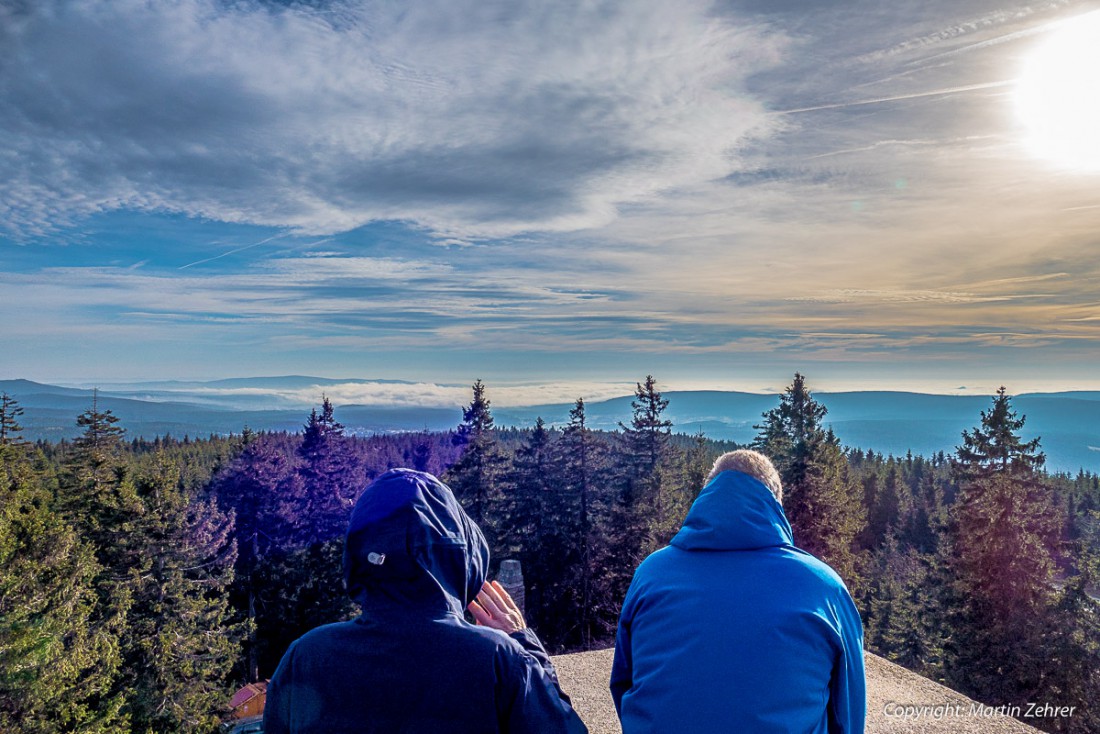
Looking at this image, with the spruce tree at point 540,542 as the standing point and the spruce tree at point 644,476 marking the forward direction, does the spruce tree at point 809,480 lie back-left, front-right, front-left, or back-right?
front-right

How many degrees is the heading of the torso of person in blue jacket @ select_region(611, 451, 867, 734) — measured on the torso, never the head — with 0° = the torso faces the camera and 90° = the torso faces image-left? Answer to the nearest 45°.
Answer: approximately 180°

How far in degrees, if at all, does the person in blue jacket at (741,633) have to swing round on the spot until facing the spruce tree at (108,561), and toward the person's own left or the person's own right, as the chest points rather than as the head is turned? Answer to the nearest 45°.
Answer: approximately 45° to the person's own left

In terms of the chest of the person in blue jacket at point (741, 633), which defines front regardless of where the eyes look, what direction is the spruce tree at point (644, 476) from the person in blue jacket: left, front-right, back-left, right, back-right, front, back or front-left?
front

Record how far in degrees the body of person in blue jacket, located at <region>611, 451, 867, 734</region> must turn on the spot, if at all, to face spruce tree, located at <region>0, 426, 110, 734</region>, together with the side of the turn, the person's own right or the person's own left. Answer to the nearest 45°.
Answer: approximately 45° to the person's own left

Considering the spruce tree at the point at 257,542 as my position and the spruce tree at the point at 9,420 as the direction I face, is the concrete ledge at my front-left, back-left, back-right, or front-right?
back-left

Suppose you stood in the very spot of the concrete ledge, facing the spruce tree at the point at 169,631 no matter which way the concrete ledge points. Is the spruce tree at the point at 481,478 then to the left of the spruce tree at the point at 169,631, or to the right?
right

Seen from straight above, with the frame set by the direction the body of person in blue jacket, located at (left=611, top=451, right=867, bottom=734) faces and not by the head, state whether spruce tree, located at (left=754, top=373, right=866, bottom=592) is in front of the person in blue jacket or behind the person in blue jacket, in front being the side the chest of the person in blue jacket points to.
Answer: in front

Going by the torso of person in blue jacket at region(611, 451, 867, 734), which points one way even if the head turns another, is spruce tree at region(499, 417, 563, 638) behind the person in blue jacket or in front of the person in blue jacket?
in front

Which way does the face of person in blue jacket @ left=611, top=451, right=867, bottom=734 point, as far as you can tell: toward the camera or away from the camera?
away from the camera

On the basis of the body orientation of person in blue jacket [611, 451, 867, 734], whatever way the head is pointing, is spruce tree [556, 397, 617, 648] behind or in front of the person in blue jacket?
in front
